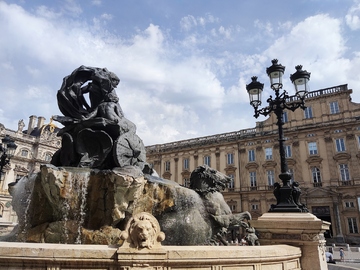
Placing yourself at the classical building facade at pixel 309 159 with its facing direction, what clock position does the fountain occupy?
The fountain is roughly at 11 o'clock from the classical building facade.

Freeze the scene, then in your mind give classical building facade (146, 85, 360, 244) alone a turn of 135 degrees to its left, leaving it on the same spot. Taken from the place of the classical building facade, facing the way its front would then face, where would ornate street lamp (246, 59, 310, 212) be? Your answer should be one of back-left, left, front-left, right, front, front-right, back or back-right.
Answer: right

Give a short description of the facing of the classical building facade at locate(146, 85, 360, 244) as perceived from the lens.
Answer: facing the viewer and to the left of the viewer

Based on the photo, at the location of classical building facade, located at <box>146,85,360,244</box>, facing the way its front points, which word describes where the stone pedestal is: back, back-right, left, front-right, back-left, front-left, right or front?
front-left
